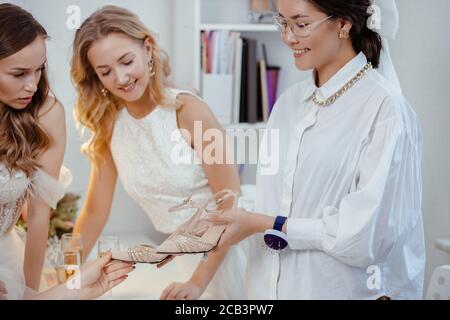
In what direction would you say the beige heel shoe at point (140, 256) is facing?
to the viewer's left

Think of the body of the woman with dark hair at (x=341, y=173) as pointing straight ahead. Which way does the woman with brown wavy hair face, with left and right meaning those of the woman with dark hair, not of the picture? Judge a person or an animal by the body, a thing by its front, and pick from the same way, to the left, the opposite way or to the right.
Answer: to the left

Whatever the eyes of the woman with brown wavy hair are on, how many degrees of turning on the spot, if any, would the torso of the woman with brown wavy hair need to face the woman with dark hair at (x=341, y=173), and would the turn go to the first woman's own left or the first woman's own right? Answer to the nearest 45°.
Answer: approximately 45° to the first woman's own left

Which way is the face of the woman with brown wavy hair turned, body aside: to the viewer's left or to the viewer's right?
to the viewer's right

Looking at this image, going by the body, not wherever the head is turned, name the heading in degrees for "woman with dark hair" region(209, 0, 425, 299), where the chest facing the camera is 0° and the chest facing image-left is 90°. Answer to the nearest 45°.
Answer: approximately 45°

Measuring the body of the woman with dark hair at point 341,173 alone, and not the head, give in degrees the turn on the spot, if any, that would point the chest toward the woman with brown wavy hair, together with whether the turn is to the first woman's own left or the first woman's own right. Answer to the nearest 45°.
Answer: approximately 45° to the first woman's own right

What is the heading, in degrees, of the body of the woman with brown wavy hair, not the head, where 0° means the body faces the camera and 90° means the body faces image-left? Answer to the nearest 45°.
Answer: approximately 315°
